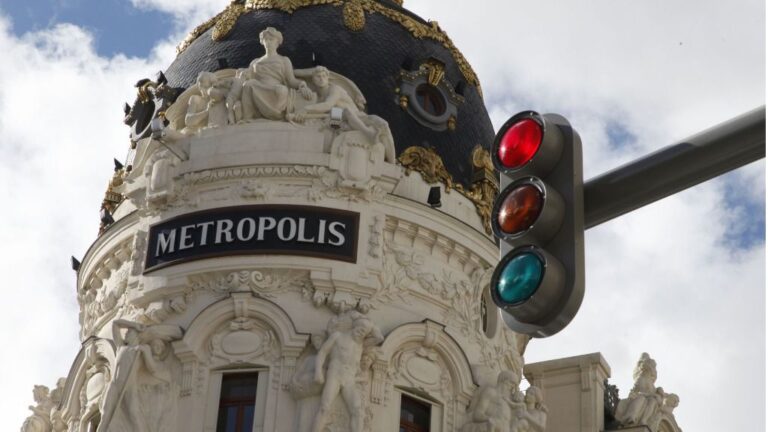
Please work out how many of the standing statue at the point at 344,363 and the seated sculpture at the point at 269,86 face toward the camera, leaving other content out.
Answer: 2

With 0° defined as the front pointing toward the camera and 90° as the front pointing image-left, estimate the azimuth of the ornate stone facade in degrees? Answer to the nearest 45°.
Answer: approximately 0°

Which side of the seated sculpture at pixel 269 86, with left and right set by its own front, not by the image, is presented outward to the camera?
front

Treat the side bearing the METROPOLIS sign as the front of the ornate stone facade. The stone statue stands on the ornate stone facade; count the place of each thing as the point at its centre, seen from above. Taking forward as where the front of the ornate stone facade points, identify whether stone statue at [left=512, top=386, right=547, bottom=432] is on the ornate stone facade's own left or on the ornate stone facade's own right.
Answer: on the ornate stone facade's own left

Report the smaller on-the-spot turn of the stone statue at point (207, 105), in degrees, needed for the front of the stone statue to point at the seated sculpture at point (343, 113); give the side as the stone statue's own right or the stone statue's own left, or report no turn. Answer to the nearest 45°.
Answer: approximately 135° to the stone statue's own left

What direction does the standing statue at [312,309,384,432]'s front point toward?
toward the camera

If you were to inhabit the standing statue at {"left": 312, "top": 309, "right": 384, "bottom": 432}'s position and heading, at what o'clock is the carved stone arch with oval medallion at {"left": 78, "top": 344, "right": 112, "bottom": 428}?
The carved stone arch with oval medallion is roughly at 4 o'clock from the standing statue.

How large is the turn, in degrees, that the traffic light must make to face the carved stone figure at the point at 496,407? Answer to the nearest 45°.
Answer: approximately 135° to its right

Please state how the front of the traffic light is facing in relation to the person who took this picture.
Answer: facing the viewer and to the left of the viewer

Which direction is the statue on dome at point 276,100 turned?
toward the camera

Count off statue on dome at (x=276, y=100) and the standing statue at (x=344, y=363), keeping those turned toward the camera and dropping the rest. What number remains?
2
